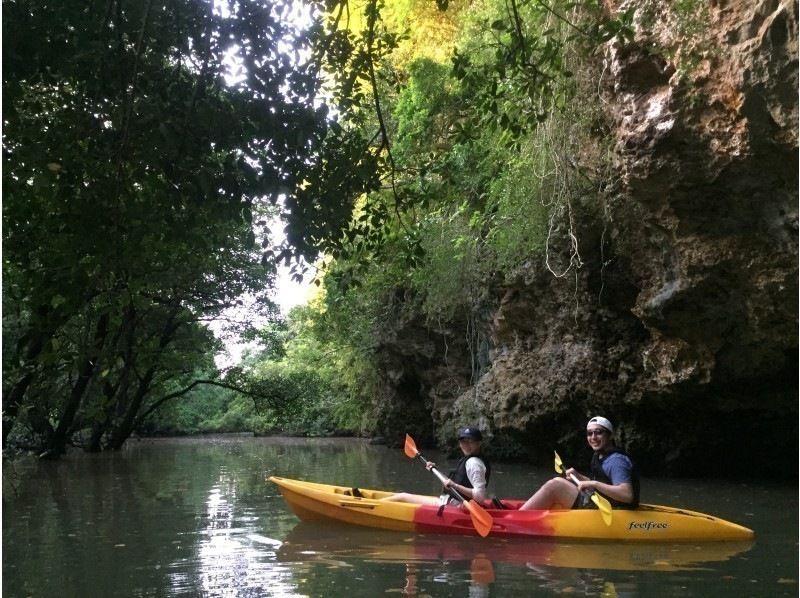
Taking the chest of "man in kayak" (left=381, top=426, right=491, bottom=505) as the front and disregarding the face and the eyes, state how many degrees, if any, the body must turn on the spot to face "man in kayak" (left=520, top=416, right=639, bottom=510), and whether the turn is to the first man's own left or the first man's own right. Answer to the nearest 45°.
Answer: approximately 135° to the first man's own left

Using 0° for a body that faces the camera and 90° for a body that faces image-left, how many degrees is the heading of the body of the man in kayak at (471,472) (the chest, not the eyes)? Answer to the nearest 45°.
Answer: approximately 90°

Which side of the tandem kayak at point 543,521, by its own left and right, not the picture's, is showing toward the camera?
left
